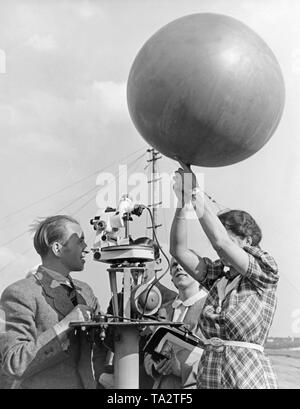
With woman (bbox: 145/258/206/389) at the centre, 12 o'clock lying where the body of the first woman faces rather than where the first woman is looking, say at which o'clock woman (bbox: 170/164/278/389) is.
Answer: The woman (bbox: 170/164/278/389) is roughly at 10 o'clock from the woman (bbox: 145/258/206/389).

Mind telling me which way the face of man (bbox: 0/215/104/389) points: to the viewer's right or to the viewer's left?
to the viewer's right

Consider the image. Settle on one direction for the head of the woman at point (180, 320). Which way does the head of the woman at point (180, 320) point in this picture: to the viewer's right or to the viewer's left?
to the viewer's left
